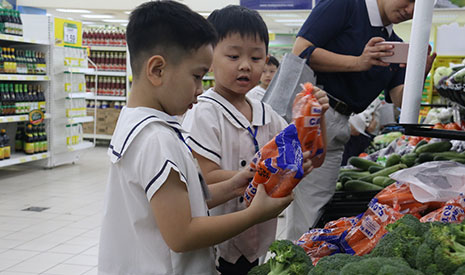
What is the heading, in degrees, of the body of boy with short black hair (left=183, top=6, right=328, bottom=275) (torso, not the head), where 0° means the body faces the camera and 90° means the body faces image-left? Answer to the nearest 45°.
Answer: approximately 315°

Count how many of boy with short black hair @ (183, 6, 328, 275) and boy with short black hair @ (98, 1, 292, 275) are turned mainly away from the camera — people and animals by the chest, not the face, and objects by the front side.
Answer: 0

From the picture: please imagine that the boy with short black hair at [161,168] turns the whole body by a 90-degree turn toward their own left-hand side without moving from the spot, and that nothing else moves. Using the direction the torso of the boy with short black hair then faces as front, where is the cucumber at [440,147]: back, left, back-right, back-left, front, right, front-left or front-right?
front-right

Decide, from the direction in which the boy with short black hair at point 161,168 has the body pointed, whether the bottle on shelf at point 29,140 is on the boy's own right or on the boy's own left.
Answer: on the boy's own left

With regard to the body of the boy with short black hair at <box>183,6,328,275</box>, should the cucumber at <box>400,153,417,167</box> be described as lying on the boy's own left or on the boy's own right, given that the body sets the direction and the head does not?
on the boy's own left

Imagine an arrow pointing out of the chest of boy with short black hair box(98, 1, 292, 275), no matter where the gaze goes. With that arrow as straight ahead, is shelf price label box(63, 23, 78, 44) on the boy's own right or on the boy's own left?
on the boy's own left

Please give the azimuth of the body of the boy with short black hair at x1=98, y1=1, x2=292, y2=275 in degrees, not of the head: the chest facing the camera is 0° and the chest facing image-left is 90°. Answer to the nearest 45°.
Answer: approximately 270°

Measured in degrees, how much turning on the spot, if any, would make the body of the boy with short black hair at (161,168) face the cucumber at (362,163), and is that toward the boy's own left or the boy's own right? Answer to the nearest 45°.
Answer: approximately 45° to the boy's own left

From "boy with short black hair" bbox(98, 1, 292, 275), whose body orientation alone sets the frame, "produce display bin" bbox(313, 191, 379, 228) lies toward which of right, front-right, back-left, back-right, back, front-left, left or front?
front-left

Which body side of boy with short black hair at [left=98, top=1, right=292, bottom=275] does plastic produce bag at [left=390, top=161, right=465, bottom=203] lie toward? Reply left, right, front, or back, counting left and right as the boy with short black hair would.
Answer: front

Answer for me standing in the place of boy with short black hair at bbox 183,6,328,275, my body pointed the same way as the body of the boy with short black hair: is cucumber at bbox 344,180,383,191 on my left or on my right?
on my left

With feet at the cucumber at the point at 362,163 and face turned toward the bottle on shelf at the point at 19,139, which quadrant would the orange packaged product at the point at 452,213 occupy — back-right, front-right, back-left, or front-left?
back-left
